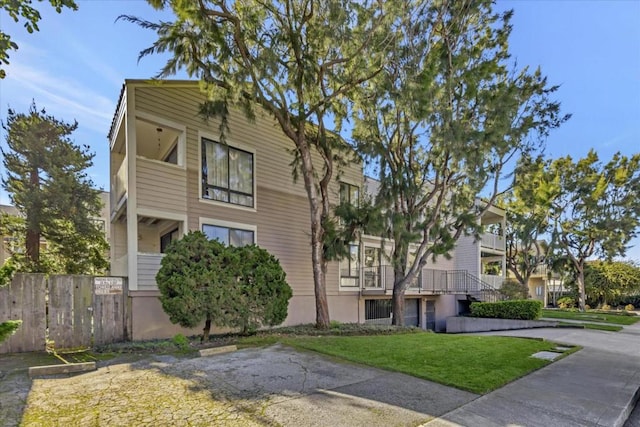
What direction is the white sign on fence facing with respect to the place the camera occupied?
facing the viewer

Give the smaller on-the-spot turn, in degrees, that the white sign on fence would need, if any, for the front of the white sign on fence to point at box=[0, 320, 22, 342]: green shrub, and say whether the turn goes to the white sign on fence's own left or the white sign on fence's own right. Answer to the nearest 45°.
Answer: approximately 90° to the white sign on fence's own right

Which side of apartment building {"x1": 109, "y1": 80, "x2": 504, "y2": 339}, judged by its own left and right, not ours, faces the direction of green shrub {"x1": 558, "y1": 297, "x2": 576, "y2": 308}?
left

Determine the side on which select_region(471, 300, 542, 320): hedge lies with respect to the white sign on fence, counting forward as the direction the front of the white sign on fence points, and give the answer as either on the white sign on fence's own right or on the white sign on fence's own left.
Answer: on the white sign on fence's own left

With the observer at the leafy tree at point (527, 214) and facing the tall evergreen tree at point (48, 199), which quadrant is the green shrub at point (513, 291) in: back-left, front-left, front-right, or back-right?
front-left

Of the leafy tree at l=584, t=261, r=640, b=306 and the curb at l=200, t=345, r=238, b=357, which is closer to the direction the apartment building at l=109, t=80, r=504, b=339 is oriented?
the curb

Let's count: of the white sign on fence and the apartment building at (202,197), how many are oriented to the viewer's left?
0

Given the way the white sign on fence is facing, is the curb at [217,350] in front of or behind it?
in front
